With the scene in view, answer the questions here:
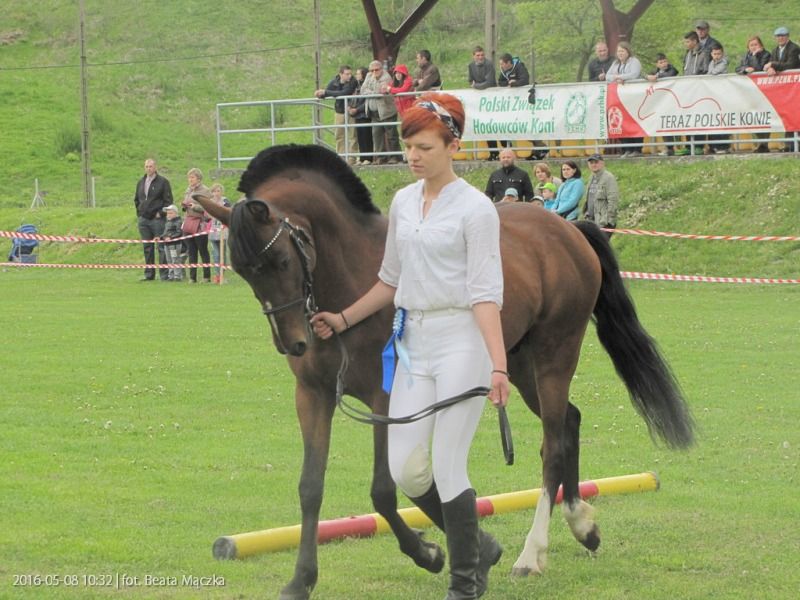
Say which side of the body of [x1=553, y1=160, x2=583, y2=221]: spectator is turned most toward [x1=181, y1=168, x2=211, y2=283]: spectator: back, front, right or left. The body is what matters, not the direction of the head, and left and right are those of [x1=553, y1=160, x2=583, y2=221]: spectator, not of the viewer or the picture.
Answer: right

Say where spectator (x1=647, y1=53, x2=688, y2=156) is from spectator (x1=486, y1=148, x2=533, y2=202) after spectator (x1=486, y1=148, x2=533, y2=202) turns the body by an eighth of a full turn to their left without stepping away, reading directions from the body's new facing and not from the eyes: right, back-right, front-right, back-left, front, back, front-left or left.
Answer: left

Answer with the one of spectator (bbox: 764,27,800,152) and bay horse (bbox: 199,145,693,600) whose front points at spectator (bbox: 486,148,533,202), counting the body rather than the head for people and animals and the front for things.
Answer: spectator (bbox: 764,27,800,152)

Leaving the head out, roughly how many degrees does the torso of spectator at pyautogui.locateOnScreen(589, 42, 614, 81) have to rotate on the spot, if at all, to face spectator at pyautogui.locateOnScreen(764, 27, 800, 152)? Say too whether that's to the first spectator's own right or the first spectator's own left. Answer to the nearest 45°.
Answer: approximately 45° to the first spectator's own left

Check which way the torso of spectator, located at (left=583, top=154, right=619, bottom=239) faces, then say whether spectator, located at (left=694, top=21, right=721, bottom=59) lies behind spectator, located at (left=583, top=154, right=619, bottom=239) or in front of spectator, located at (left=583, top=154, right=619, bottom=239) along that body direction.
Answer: behind

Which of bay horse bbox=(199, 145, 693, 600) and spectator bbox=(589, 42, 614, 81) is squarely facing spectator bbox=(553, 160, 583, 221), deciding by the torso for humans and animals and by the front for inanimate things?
spectator bbox=(589, 42, 614, 81)

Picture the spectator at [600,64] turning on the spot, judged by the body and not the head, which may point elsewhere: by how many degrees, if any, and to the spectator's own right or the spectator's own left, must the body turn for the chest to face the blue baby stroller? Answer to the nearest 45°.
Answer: approximately 90° to the spectator's own right

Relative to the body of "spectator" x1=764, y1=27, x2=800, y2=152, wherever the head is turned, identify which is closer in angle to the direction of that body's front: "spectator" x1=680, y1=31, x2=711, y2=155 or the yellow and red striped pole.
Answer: the yellow and red striped pole

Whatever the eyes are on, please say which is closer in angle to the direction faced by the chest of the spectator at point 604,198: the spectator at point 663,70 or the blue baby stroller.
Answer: the blue baby stroller

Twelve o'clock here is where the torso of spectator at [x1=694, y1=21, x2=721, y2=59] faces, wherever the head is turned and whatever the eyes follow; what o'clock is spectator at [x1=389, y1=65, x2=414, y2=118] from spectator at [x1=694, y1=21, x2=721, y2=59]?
spectator at [x1=389, y1=65, x2=414, y2=118] is roughly at 2 o'clock from spectator at [x1=694, y1=21, x2=721, y2=59].

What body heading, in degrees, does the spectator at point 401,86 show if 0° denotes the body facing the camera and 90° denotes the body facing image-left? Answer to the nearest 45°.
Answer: approximately 45°
